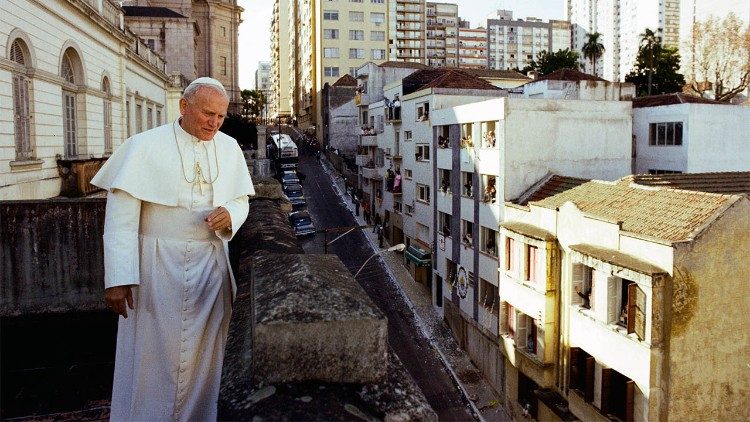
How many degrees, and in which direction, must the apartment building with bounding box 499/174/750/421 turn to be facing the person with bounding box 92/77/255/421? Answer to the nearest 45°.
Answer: approximately 45° to its left

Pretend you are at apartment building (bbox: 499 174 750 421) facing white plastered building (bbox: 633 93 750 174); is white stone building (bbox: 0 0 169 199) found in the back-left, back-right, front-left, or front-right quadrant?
back-left

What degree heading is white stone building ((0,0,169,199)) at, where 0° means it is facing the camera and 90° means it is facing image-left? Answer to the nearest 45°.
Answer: approximately 315°

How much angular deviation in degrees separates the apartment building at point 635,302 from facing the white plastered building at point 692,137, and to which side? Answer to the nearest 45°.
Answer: approximately 135° to its right

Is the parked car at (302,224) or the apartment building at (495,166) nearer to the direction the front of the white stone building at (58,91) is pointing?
the apartment building

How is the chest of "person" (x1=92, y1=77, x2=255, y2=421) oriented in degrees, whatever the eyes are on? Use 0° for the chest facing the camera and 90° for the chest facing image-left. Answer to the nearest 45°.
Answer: approximately 315°

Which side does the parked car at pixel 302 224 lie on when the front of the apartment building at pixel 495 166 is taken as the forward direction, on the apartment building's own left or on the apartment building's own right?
on the apartment building's own right

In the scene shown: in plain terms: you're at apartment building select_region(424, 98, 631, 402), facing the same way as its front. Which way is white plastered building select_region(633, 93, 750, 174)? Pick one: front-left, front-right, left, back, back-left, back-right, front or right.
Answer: back

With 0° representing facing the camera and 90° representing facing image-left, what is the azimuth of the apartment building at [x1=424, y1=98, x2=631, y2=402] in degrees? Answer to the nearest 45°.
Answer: approximately 45°
